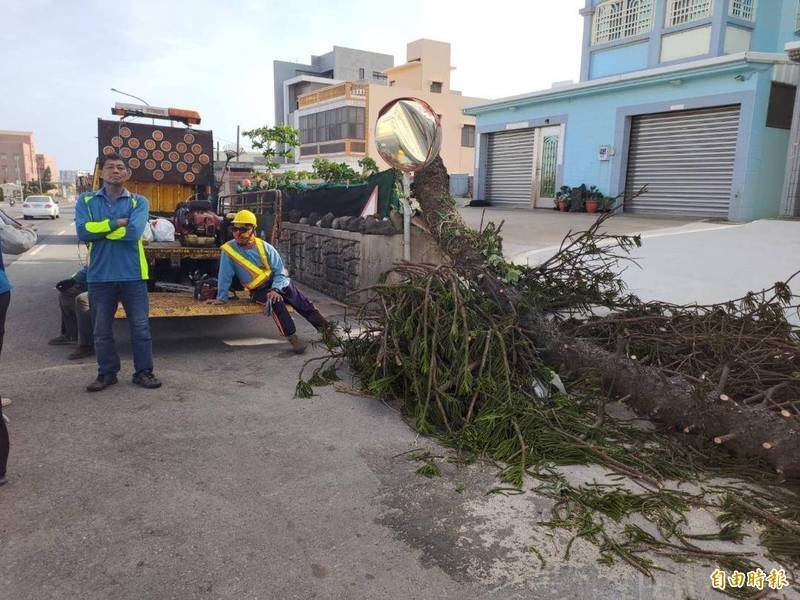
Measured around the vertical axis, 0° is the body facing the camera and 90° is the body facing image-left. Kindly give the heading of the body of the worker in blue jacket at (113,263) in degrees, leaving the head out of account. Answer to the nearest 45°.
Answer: approximately 0°

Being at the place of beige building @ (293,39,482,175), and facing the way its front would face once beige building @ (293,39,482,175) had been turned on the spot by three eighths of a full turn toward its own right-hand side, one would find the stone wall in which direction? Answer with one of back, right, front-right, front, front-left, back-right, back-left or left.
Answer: back

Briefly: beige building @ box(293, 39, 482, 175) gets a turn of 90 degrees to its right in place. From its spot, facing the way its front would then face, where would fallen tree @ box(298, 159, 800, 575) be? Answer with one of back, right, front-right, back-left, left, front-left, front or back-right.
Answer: back-left

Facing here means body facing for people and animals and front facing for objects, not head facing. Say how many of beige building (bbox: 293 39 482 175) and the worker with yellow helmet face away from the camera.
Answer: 0

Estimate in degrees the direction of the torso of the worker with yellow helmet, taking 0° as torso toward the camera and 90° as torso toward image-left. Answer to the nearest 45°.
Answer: approximately 315°

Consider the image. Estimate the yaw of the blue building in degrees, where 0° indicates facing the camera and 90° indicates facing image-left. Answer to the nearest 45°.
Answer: approximately 45°

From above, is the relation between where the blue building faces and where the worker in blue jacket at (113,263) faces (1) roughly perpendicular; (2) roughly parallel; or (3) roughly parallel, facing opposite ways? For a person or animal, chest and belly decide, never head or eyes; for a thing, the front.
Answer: roughly perpendicular

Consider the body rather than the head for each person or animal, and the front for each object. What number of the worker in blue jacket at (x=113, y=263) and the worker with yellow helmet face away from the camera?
0

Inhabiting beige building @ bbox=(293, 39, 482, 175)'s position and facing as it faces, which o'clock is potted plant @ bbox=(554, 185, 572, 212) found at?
The potted plant is roughly at 10 o'clock from the beige building.

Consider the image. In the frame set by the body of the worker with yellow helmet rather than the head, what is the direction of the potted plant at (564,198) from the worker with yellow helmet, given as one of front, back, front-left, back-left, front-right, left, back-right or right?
left

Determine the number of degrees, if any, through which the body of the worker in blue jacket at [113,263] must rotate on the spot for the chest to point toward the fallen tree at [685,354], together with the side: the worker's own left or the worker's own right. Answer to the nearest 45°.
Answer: approximately 45° to the worker's own left

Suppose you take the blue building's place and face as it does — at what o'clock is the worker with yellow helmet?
The worker with yellow helmet is roughly at 11 o'clock from the blue building.

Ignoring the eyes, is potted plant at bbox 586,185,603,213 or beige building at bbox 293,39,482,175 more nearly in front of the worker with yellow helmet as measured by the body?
the potted plant

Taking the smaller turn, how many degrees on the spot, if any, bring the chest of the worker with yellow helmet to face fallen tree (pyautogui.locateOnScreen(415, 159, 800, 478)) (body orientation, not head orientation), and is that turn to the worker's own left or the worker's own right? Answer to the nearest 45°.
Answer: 0° — they already face it
